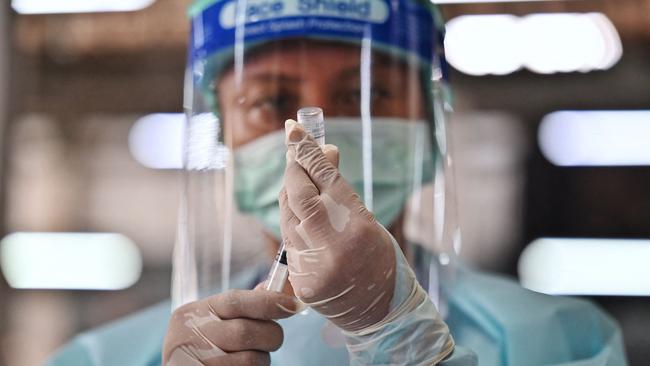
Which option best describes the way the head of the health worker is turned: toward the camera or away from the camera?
toward the camera

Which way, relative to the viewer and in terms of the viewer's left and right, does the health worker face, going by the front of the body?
facing the viewer
